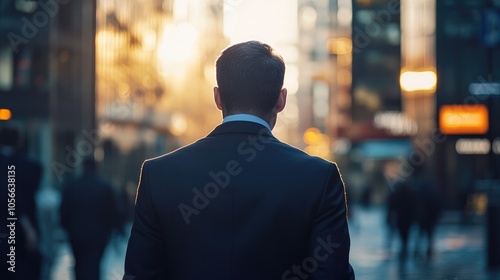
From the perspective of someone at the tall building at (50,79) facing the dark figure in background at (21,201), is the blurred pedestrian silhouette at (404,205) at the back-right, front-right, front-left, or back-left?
front-left

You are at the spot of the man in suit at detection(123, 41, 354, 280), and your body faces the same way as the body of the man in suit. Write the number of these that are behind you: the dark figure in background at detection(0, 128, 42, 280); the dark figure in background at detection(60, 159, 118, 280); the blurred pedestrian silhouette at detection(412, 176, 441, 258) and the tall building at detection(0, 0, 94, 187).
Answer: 0

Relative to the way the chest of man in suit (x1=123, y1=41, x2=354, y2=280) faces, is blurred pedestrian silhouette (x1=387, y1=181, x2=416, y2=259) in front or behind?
in front

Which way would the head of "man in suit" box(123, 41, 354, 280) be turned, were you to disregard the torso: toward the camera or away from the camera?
away from the camera

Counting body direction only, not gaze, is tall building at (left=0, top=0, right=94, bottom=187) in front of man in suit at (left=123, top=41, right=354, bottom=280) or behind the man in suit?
in front

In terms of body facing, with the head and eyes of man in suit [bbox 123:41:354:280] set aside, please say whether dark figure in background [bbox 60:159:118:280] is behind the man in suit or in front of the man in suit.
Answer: in front

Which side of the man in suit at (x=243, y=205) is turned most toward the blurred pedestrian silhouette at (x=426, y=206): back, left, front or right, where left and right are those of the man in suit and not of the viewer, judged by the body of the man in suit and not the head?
front

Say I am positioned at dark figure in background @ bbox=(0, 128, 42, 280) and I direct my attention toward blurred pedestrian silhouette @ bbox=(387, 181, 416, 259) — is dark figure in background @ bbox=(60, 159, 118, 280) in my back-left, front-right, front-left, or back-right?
front-left

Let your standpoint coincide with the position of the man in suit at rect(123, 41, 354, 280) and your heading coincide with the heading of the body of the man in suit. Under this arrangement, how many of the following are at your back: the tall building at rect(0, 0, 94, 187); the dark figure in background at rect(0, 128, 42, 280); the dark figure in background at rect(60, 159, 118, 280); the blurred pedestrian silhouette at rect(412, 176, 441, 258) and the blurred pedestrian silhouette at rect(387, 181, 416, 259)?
0

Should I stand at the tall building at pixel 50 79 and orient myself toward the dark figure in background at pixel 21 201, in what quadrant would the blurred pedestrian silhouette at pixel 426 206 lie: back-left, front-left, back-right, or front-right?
front-left

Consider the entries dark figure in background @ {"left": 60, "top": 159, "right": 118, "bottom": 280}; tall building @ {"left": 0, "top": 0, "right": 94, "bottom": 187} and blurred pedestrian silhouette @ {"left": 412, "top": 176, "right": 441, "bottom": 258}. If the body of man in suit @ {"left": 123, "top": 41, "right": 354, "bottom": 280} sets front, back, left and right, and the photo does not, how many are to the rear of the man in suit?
0

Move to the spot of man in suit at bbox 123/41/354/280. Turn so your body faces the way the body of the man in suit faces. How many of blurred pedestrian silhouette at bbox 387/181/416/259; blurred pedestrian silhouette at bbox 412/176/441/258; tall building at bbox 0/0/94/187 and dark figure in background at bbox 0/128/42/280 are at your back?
0

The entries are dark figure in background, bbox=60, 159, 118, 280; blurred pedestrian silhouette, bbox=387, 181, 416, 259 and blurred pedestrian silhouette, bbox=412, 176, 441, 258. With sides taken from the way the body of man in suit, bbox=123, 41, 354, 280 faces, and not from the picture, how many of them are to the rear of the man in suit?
0

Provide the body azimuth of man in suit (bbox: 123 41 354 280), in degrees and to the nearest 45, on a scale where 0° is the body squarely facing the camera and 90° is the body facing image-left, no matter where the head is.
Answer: approximately 180°
